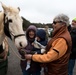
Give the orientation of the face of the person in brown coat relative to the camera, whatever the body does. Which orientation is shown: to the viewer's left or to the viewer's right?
to the viewer's left

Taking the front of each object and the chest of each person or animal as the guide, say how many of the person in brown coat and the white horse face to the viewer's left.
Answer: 1

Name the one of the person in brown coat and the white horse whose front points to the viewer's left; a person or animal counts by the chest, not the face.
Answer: the person in brown coat

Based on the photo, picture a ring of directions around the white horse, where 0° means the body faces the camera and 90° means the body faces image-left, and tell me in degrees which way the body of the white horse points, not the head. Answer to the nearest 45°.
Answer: approximately 315°

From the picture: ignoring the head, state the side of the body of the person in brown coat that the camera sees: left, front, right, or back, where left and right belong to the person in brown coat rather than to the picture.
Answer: left

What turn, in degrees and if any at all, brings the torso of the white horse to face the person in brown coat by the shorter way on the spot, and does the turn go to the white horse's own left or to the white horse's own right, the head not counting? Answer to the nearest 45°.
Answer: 0° — it already faces them
